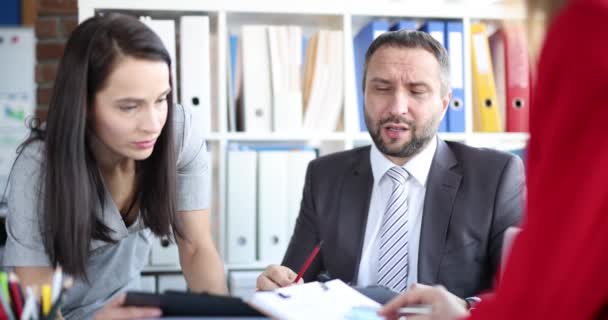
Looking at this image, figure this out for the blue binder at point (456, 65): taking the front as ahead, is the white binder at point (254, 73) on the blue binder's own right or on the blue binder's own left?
on the blue binder's own right

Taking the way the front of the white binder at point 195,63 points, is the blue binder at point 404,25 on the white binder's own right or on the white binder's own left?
on the white binder's own left

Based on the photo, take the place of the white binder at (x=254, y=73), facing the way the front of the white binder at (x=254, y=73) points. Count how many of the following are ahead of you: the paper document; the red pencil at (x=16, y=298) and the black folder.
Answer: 3

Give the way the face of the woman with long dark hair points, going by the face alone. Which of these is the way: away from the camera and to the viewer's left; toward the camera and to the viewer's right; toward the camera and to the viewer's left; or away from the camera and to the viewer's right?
toward the camera and to the viewer's right

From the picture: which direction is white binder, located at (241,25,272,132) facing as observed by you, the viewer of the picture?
facing the viewer

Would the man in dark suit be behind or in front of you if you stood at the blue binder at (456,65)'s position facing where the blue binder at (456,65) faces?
in front

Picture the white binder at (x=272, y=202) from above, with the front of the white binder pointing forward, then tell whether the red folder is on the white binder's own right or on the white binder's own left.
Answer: on the white binder's own left

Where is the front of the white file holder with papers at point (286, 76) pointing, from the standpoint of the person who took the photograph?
facing the viewer
